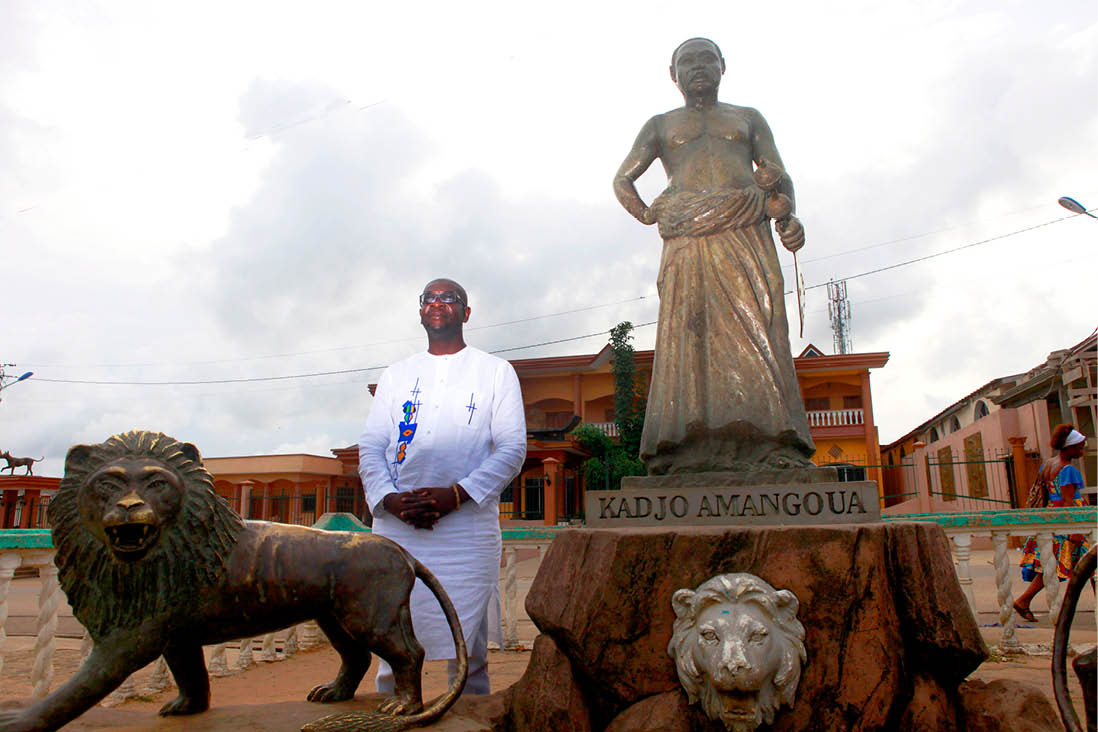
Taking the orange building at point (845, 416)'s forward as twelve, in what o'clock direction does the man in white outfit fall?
The man in white outfit is roughly at 12 o'clock from the orange building.

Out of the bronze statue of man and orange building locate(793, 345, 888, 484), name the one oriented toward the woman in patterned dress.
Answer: the orange building

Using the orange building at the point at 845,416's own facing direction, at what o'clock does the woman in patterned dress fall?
The woman in patterned dress is roughly at 12 o'clock from the orange building.

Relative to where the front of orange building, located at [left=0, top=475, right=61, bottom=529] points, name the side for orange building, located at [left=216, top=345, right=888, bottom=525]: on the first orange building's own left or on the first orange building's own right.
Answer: on the first orange building's own left

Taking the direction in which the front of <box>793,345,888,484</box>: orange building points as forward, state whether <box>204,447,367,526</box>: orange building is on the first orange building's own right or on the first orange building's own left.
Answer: on the first orange building's own right

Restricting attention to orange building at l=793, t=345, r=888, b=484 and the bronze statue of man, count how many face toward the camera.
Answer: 2

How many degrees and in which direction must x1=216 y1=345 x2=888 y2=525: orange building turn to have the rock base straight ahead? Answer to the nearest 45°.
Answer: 0° — it already faces it

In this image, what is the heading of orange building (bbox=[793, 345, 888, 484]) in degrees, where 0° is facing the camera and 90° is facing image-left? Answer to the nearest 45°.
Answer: approximately 0°

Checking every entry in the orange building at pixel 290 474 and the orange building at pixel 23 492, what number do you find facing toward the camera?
2

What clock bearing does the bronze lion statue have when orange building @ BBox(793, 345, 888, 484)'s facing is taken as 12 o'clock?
The bronze lion statue is roughly at 12 o'clock from the orange building.
